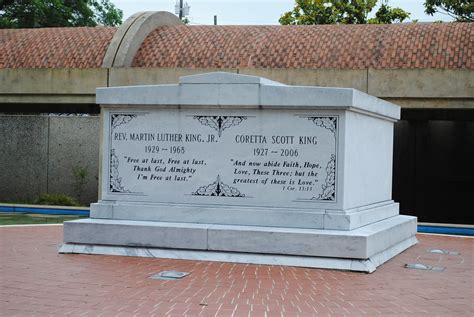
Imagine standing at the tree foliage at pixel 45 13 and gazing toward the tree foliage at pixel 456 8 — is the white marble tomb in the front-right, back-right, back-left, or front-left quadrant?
front-right

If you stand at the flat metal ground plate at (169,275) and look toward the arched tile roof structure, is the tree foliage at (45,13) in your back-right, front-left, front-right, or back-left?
front-left

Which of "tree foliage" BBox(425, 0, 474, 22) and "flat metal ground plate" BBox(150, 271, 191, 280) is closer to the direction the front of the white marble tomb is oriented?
the flat metal ground plate

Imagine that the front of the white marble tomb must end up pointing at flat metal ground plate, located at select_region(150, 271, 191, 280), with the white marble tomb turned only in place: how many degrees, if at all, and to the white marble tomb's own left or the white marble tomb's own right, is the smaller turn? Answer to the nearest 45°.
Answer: approximately 45° to the white marble tomb's own right

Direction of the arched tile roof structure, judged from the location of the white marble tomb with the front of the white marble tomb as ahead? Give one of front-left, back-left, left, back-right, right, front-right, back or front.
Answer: back

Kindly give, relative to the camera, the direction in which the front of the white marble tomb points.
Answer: facing the viewer

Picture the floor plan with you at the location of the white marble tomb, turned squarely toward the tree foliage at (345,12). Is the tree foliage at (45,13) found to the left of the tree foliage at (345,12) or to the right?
left

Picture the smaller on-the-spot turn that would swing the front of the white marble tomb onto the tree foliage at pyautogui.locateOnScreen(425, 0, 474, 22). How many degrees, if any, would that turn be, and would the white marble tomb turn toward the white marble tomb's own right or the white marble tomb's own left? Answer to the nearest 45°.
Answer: approximately 135° to the white marble tomb's own left

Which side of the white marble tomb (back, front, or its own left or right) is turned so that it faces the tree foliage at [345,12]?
back

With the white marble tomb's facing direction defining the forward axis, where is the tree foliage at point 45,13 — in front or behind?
behind
